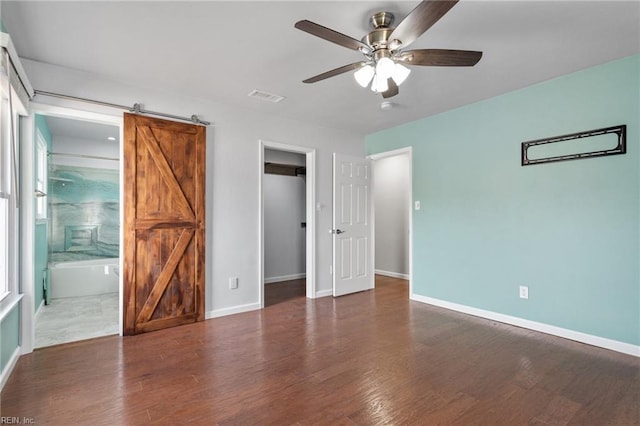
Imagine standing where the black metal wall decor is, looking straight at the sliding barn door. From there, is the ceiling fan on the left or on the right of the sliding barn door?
left

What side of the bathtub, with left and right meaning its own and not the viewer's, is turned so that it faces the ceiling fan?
front

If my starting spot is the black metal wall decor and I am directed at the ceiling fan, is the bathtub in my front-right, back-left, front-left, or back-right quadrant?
front-right

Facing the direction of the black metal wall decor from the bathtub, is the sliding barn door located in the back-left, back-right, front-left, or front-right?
front-right

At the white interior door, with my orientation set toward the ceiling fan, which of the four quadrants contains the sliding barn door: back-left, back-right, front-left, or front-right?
front-right

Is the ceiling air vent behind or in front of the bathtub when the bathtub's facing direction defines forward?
in front

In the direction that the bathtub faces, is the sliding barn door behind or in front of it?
in front

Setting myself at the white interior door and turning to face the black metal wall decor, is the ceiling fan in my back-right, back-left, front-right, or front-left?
front-right

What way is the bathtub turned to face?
toward the camera

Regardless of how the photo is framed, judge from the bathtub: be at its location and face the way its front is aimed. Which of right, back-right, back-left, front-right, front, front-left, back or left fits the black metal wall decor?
front-left

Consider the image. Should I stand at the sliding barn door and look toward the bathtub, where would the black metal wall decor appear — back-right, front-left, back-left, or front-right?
back-right

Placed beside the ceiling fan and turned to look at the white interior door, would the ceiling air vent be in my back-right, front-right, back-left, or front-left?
front-left

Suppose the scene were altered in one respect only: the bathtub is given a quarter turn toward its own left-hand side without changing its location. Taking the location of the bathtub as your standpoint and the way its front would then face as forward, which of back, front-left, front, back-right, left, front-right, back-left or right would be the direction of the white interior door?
front-right
